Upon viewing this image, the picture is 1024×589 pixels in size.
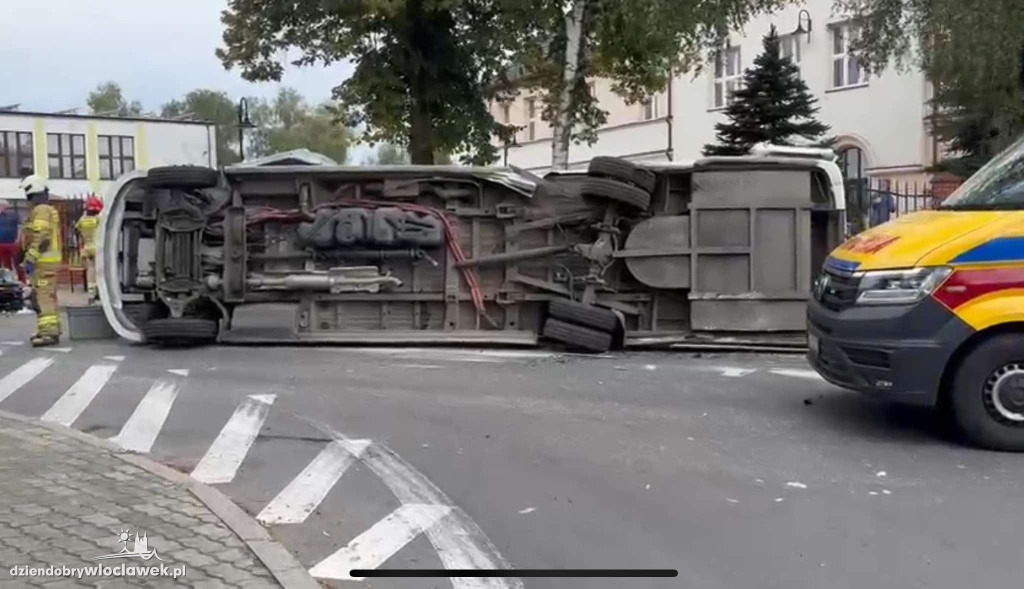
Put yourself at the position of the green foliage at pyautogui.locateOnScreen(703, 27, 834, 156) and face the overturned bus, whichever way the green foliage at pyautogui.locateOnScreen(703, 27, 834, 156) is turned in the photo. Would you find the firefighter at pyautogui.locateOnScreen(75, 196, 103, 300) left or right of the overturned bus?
right

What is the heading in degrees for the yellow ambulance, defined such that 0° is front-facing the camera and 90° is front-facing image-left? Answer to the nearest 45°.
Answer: approximately 45°

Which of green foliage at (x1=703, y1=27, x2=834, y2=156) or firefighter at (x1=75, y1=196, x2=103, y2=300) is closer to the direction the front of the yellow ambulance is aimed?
the firefighter
